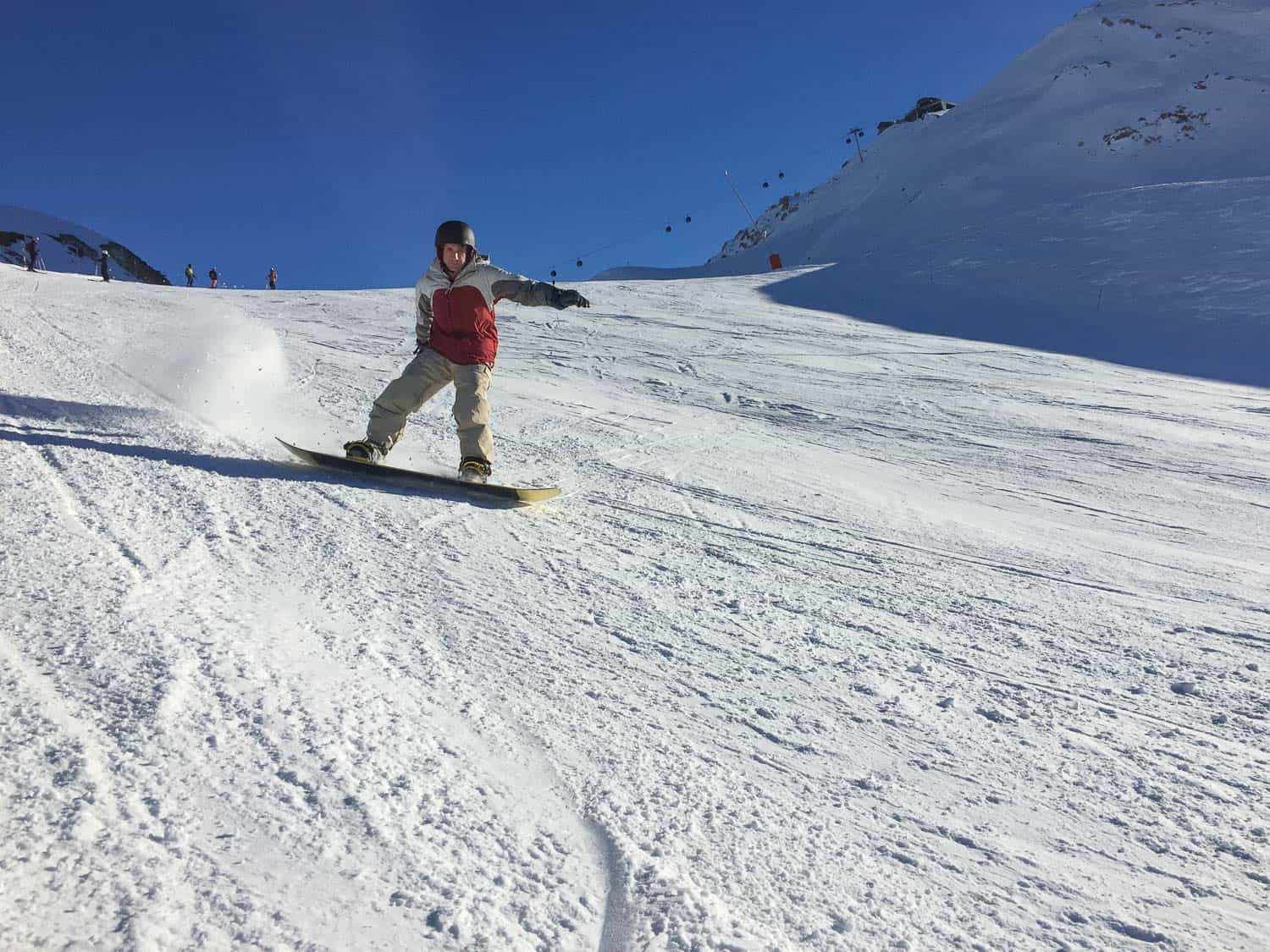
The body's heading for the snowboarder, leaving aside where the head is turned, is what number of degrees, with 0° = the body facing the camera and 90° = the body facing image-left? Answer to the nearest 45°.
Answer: approximately 0°

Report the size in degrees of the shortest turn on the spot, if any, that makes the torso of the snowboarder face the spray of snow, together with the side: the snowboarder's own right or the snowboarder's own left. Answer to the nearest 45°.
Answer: approximately 135° to the snowboarder's own right
